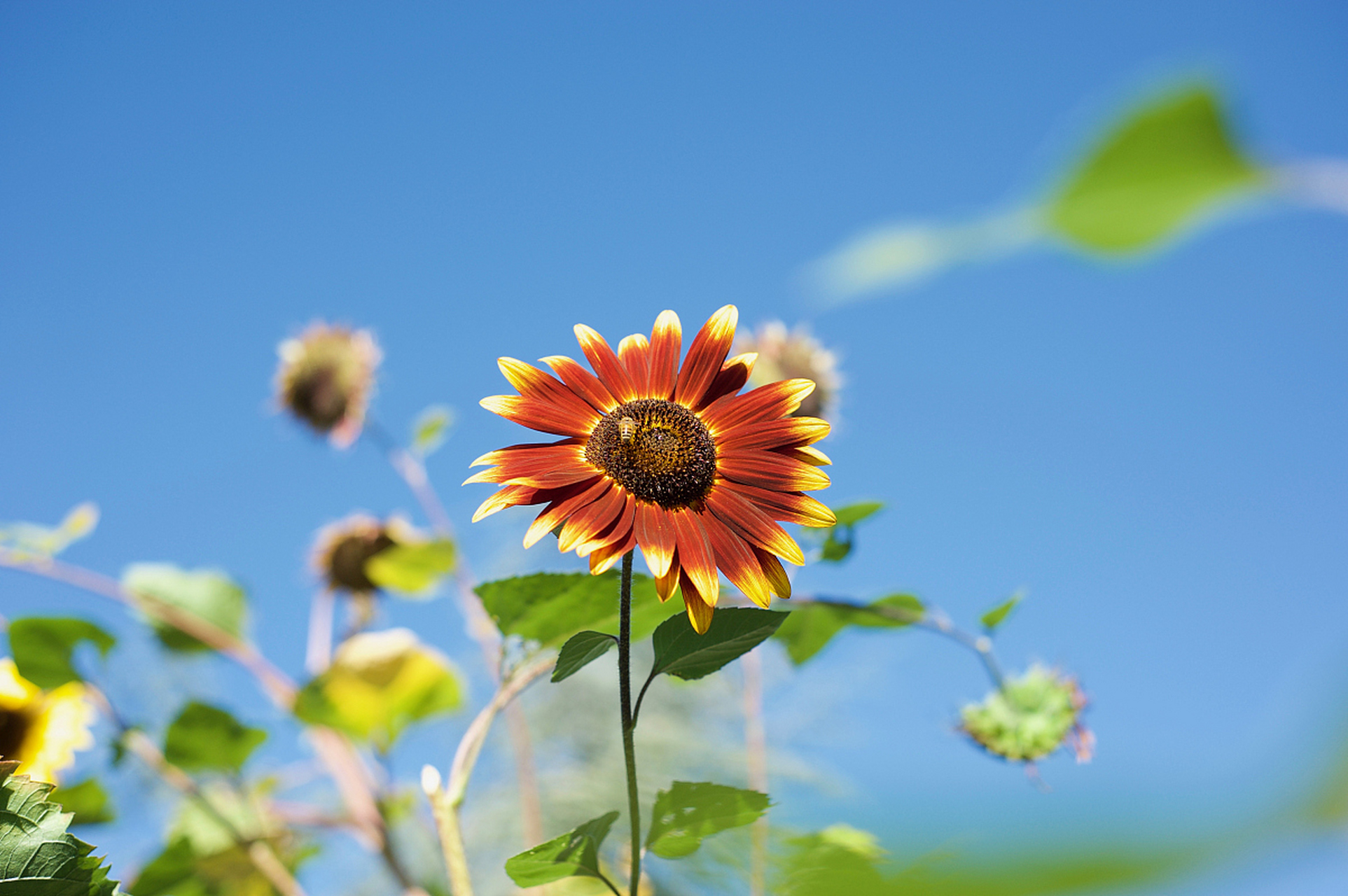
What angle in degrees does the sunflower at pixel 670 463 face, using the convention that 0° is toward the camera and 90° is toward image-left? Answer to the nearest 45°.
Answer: approximately 0°
